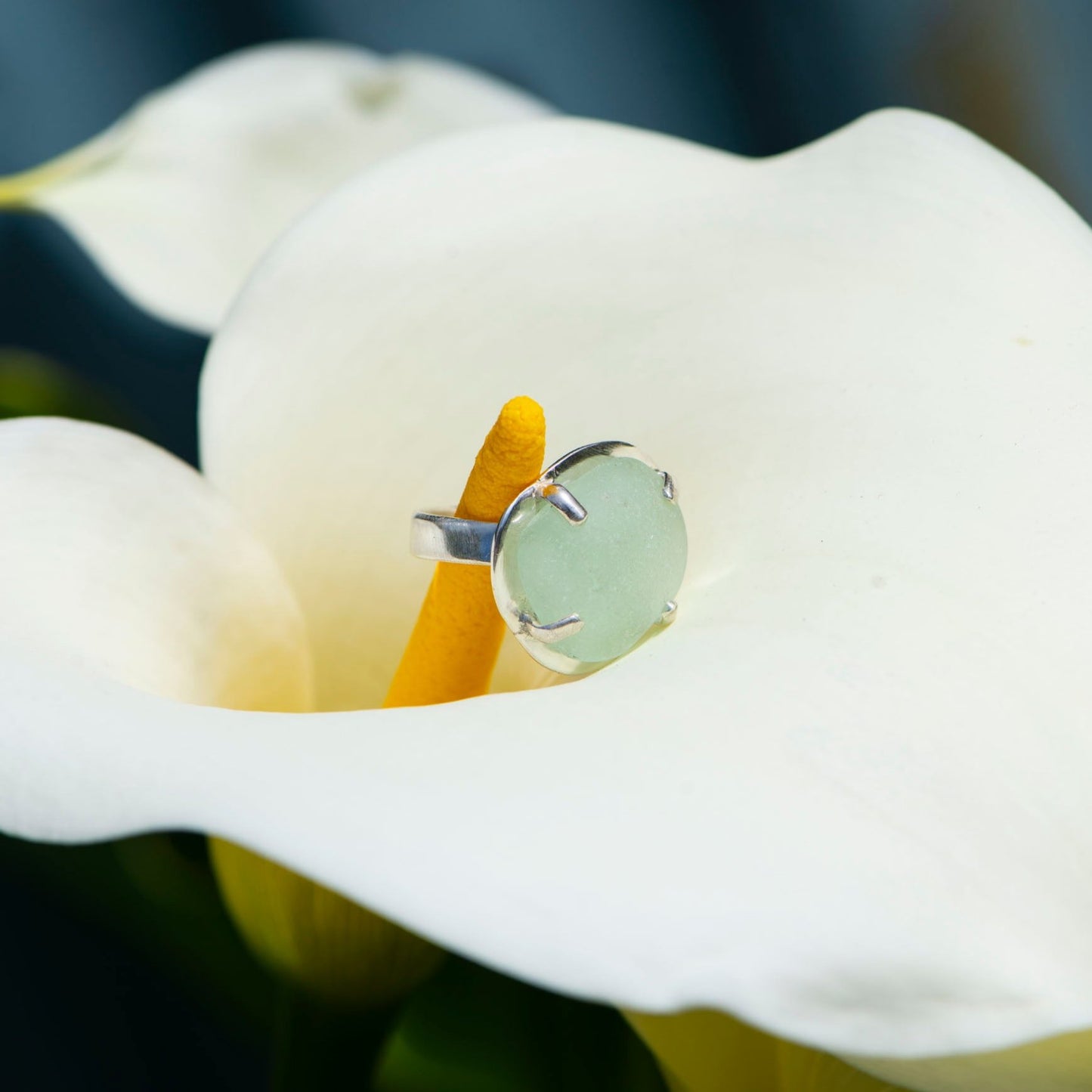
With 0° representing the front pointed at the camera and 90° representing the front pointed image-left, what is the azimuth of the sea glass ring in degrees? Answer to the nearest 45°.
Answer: approximately 315°
